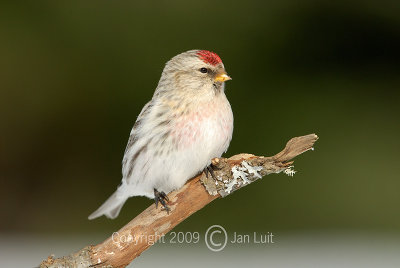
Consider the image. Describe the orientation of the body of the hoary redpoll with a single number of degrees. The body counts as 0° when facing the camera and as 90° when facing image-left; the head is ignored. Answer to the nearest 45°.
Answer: approximately 315°
